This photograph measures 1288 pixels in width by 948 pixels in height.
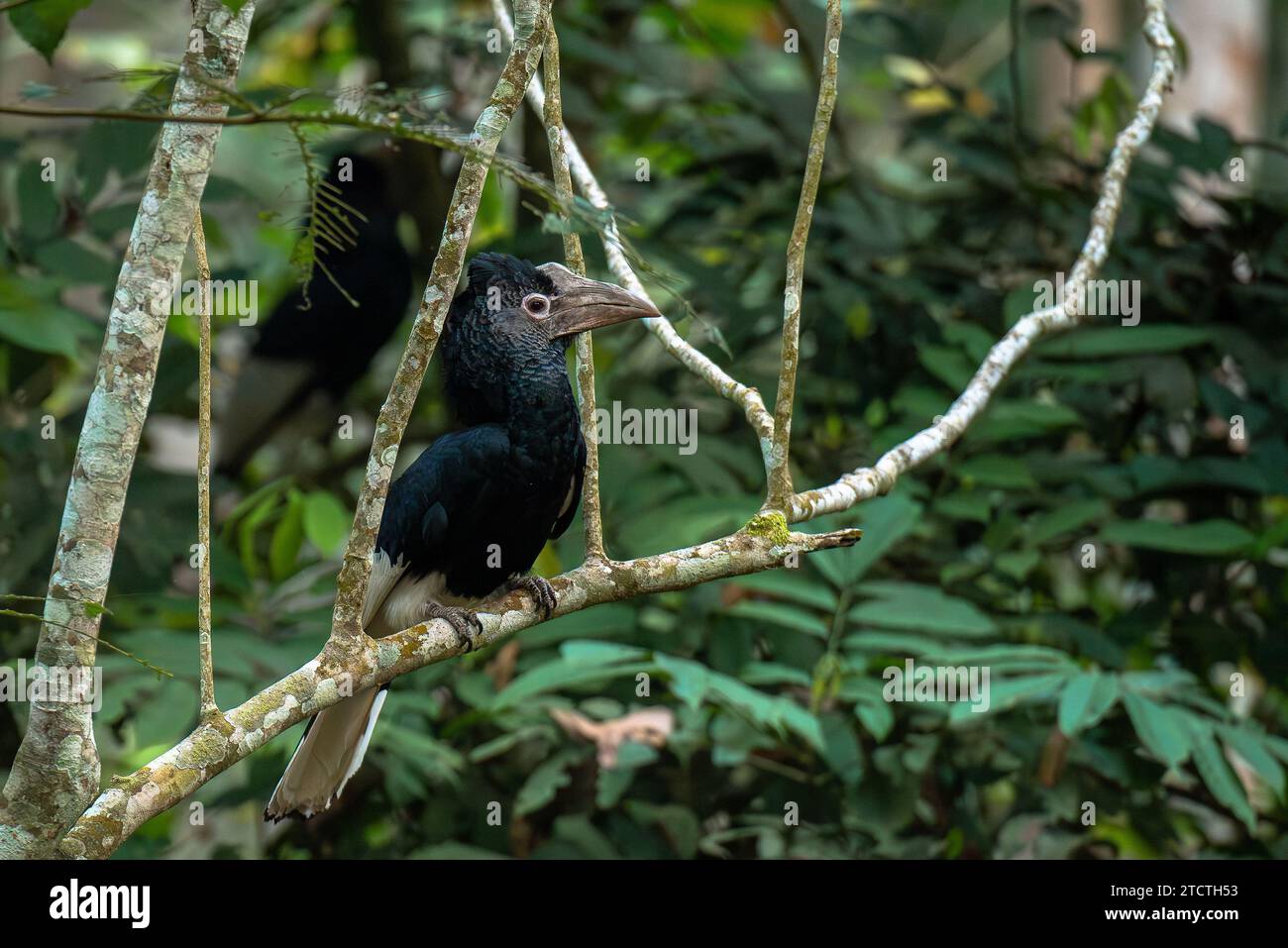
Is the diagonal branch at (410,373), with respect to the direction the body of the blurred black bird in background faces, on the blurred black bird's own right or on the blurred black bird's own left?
on the blurred black bird's own right

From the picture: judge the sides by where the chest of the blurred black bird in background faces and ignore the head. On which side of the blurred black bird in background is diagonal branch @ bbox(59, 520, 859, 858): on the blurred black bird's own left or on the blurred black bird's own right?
on the blurred black bird's own right

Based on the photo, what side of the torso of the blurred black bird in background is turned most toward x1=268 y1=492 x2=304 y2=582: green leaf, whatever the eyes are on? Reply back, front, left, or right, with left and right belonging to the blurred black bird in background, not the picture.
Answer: right

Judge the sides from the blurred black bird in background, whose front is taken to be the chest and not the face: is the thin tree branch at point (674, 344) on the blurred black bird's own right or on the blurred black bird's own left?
on the blurred black bird's own right

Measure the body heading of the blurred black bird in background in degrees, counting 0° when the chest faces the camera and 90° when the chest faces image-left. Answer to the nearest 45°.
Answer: approximately 270°

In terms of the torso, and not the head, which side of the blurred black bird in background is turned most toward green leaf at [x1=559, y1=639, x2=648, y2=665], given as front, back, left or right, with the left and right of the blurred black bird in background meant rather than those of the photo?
right

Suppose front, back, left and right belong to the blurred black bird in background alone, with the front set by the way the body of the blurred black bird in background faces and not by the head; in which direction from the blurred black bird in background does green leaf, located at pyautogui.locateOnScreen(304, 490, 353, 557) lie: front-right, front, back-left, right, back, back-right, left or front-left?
right

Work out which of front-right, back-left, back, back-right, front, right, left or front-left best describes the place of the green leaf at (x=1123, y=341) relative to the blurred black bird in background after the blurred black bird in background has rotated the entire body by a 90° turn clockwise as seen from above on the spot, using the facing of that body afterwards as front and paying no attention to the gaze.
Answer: front-left

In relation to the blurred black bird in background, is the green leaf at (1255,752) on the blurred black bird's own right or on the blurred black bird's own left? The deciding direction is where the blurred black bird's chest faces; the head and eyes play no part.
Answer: on the blurred black bird's own right

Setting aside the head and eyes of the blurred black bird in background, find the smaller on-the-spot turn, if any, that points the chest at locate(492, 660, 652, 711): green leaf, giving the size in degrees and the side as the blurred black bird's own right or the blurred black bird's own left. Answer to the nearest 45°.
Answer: approximately 90° to the blurred black bird's own right

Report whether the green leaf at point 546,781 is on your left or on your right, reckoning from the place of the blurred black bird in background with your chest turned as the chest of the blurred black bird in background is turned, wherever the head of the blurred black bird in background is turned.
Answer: on your right

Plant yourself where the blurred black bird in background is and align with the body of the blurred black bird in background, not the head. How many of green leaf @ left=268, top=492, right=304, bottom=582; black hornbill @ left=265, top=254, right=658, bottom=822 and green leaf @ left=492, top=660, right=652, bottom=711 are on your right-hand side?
3
